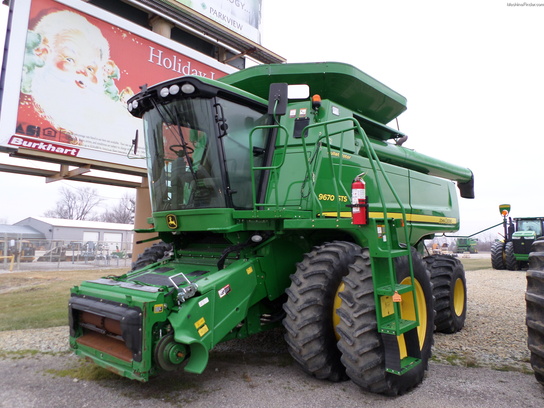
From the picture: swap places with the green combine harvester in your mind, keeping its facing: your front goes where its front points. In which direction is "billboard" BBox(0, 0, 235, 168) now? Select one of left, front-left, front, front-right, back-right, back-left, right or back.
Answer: right

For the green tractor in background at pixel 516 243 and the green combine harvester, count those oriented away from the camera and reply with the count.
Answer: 0

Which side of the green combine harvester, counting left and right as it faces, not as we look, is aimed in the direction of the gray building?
right

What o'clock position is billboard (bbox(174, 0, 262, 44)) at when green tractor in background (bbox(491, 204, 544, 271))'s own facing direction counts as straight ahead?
The billboard is roughly at 1 o'clock from the green tractor in background.

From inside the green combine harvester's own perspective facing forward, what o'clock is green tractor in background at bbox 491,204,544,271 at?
The green tractor in background is roughly at 6 o'clock from the green combine harvester.

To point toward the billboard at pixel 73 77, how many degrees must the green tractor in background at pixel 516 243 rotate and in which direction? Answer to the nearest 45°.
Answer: approximately 45° to its right

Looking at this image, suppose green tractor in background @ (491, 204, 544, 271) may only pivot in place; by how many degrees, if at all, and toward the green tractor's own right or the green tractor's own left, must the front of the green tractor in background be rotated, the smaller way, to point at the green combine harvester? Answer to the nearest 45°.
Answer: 0° — it already faces it

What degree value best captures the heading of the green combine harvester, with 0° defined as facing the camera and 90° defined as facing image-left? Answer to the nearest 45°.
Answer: approximately 45°
